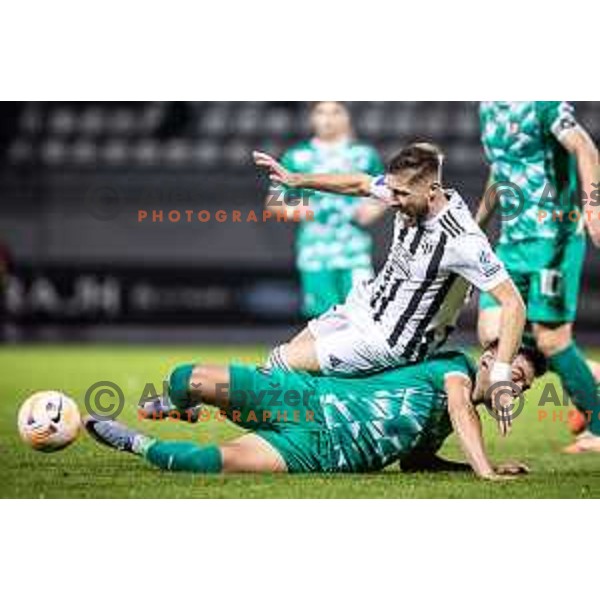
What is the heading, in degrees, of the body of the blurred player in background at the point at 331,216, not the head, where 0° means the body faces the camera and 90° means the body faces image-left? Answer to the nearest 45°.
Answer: approximately 0°

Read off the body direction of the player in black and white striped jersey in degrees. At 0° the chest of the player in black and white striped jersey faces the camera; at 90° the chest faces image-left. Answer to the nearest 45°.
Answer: approximately 45°

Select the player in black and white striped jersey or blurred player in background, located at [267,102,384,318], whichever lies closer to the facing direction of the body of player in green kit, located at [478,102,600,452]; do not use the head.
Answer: the player in black and white striped jersey

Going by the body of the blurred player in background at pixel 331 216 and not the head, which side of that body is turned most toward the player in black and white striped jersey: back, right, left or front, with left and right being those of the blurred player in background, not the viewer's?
front

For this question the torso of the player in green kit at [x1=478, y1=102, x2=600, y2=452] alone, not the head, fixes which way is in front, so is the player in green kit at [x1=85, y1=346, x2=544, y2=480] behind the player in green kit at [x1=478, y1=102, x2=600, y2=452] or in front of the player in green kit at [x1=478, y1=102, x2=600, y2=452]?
in front

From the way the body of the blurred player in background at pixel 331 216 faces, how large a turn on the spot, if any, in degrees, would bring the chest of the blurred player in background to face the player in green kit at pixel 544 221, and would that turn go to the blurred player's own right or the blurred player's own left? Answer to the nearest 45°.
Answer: approximately 45° to the blurred player's own left

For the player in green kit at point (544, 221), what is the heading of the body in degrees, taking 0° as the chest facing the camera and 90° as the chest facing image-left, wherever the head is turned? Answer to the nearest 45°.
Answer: approximately 45°

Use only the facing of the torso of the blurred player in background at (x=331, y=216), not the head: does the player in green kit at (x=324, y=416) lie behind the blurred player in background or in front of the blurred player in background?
in front
